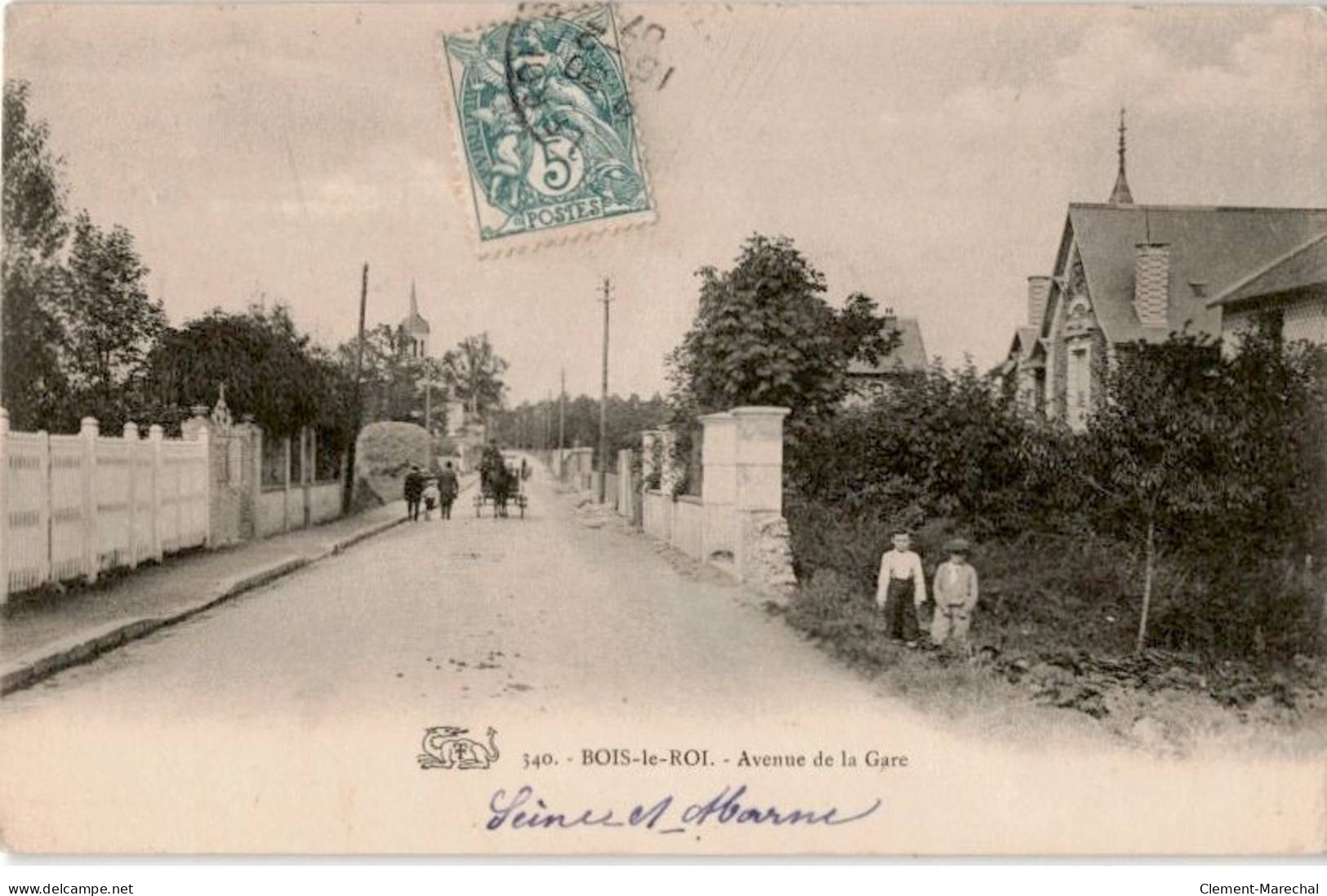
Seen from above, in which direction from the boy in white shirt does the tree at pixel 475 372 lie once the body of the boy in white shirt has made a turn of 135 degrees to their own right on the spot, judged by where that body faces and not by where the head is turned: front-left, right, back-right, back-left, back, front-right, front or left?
front

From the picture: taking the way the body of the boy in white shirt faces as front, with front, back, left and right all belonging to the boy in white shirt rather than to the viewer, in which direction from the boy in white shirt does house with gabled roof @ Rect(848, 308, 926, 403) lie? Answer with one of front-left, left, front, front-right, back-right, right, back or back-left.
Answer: back

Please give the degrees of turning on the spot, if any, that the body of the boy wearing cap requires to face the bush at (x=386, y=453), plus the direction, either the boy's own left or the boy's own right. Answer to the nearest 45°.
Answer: approximately 135° to the boy's own right

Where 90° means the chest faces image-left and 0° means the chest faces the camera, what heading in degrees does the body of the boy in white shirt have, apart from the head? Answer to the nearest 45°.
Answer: approximately 0°

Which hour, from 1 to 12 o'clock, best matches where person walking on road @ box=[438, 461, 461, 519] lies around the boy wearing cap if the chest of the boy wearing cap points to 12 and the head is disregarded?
The person walking on road is roughly at 5 o'clock from the boy wearing cap.

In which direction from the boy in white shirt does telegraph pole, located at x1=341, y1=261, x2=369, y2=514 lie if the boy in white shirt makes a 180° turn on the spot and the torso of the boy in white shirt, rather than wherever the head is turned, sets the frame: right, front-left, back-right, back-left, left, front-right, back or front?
front-left

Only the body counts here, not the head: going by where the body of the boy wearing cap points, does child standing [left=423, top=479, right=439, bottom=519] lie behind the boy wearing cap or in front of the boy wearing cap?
behind

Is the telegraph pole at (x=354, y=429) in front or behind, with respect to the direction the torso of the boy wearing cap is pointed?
behind
